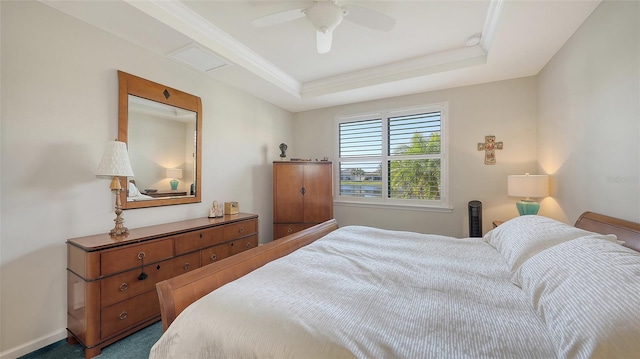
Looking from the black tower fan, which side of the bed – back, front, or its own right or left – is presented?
right

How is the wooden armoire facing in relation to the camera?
toward the camera

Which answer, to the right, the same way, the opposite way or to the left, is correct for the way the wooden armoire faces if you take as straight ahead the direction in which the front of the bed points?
to the left

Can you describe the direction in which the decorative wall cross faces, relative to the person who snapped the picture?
facing the viewer

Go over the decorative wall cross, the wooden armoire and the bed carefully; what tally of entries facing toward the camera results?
2

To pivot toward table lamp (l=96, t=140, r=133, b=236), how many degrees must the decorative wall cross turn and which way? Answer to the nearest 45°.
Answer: approximately 45° to its right

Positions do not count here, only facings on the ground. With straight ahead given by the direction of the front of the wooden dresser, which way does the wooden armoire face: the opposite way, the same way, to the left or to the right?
to the right

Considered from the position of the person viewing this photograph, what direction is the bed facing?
facing to the left of the viewer

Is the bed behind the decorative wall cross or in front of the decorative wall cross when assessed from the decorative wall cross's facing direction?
in front

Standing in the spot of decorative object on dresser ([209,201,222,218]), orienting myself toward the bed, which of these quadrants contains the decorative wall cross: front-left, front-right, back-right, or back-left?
front-left

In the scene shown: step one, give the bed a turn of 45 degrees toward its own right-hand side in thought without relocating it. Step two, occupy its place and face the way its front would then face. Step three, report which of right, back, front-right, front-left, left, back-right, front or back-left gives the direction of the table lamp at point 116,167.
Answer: front-left

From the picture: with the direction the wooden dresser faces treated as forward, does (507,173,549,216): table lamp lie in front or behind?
in front

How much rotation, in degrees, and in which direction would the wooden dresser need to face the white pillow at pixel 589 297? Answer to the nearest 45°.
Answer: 0° — it already faces it

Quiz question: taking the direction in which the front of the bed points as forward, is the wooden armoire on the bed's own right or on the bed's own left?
on the bed's own right

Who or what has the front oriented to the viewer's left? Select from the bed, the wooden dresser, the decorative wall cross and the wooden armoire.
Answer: the bed

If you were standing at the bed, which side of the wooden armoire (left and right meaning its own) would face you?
front

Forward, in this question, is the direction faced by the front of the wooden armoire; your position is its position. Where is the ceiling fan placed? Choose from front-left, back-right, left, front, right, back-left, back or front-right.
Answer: front

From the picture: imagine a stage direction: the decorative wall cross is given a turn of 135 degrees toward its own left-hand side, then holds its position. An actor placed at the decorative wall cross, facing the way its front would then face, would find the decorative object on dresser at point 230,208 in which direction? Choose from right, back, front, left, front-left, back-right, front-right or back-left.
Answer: back
